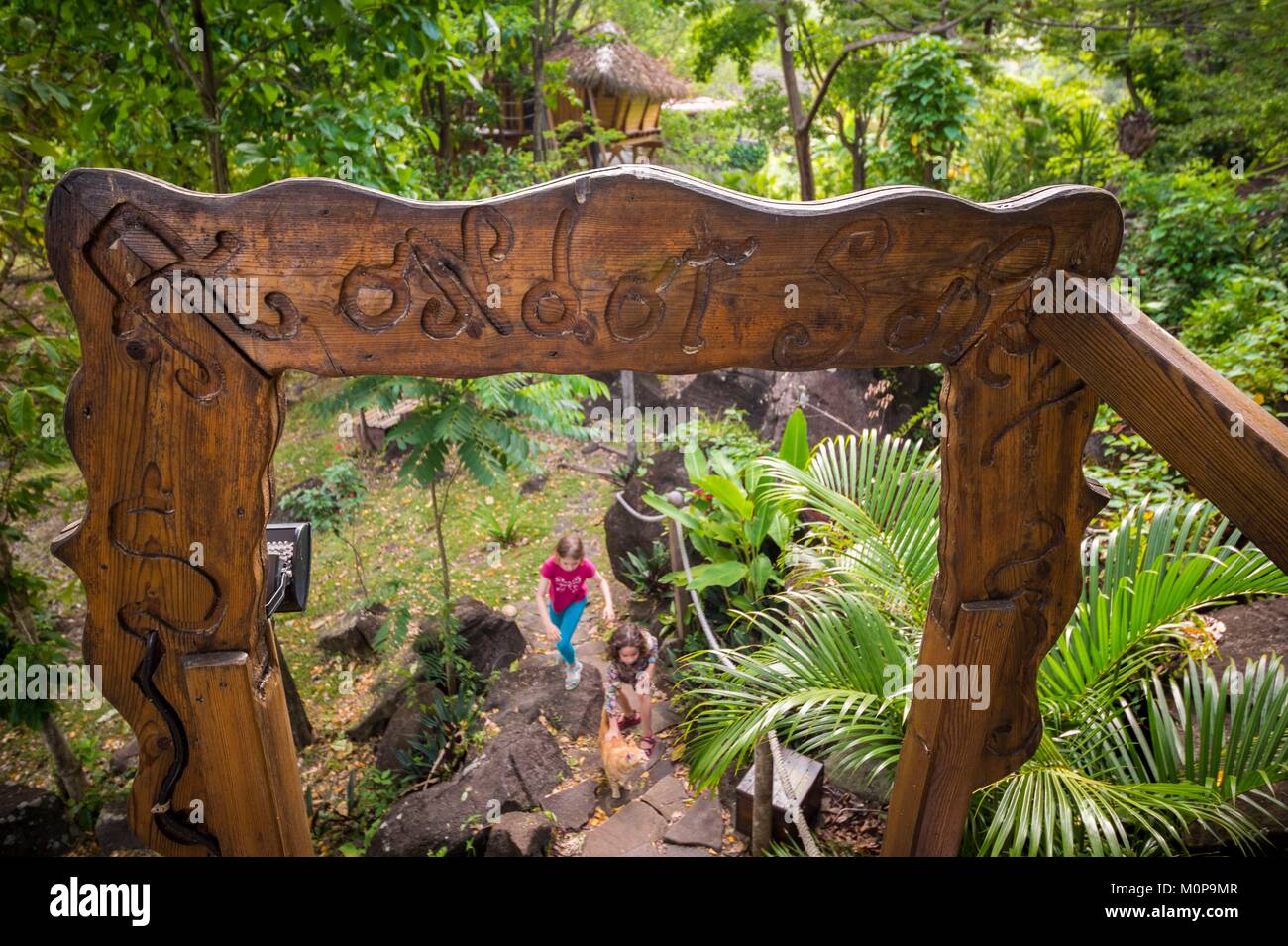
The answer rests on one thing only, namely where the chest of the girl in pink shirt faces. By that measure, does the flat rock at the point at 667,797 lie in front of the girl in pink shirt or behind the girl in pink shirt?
in front

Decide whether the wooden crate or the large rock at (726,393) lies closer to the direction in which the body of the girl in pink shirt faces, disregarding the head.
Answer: the wooden crate

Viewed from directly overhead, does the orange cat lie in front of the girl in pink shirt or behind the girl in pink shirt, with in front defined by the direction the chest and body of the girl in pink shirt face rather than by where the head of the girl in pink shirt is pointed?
in front

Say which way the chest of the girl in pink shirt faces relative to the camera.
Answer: toward the camera

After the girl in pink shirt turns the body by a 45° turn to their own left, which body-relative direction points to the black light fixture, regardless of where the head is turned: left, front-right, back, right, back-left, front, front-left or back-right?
front-right

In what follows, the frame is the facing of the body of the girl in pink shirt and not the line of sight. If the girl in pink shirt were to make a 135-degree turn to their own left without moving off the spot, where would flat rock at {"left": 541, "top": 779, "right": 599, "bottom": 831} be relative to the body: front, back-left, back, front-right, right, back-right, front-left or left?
back-right

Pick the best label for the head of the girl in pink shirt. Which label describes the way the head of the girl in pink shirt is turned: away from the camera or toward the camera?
toward the camera

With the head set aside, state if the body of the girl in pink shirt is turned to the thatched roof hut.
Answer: no

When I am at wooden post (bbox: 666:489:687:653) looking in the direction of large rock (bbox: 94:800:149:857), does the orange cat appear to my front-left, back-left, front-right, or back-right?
front-left

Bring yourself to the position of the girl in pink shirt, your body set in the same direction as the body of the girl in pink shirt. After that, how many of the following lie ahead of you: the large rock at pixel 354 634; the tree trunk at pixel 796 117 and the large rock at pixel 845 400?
0
